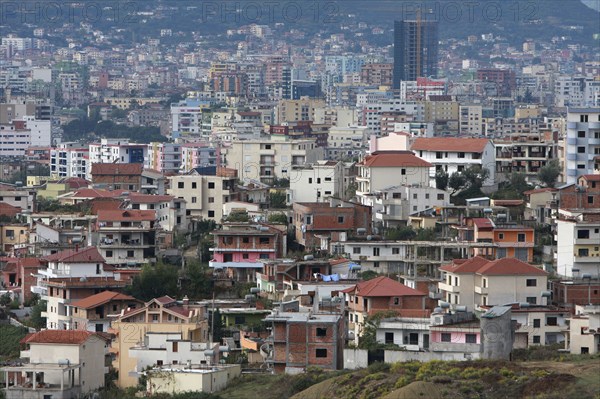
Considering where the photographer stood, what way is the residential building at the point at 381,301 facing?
facing the viewer and to the left of the viewer

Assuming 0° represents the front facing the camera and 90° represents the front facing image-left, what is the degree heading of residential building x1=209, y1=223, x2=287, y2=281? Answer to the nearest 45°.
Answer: approximately 0°

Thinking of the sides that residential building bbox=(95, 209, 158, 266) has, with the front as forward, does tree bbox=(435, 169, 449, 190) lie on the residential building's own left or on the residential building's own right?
on the residential building's own left

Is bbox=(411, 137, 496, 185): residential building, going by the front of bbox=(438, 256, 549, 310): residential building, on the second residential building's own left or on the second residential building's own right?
on the second residential building's own right

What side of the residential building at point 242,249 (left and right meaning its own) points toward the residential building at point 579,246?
left

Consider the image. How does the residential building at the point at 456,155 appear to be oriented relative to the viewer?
toward the camera

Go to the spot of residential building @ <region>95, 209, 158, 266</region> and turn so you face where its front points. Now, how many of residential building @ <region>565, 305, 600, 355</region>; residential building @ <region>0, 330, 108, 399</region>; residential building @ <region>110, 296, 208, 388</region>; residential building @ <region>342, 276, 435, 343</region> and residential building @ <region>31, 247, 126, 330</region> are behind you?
0

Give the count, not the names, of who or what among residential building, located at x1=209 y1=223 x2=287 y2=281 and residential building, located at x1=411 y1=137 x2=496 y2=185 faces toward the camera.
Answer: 2

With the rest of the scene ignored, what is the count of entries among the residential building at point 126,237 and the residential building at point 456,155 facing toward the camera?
2

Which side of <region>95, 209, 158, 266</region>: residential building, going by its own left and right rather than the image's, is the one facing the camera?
front

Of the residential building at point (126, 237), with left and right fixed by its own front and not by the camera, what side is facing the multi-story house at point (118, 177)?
back
